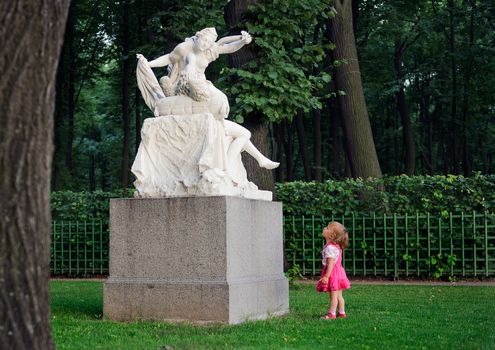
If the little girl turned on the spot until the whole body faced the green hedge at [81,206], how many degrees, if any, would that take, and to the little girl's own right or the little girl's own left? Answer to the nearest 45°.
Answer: approximately 45° to the little girl's own right

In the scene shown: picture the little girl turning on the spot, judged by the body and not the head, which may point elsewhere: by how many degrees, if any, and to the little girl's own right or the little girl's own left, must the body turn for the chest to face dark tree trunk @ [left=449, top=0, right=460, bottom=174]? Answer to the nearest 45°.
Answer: approximately 90° to the little girl's own right

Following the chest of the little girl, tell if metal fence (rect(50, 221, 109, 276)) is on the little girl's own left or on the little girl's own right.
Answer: on the little girl's own right

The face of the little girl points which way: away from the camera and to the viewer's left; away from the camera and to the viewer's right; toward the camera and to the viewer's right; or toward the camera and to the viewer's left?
away from the camera and to the viewer's left

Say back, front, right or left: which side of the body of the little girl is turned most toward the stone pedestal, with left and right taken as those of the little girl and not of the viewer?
front

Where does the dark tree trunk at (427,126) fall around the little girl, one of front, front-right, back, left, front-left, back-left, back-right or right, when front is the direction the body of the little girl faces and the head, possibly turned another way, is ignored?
right

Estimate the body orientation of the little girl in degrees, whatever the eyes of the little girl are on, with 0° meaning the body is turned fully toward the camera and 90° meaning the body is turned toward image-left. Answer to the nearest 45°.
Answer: approximately 90°

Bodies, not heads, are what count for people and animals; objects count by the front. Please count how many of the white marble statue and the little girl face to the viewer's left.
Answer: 1

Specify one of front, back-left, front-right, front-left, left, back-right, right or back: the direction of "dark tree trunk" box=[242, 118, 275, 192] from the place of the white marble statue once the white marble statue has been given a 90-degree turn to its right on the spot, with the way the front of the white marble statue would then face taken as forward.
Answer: back-right

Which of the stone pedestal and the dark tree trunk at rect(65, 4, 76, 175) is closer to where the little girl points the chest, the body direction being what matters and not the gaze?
the stone pedestal

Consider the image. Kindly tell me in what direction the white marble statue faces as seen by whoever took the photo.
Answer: facing the viewer and to the right of the viewer
